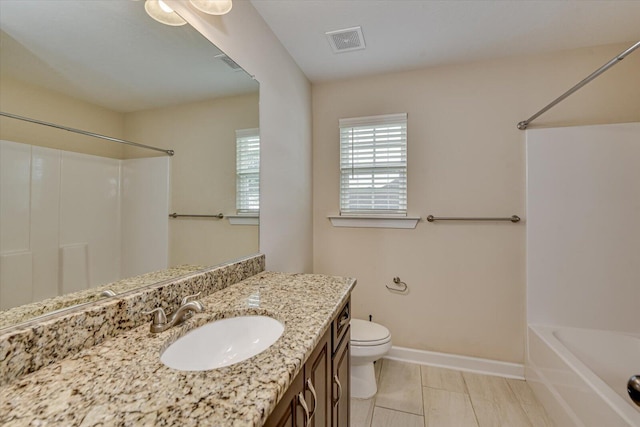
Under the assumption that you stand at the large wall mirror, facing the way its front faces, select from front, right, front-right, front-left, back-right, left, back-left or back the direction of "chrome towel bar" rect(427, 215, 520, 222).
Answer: front-left

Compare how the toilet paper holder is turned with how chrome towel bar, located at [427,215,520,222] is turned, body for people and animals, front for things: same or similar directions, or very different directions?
same or similar directions

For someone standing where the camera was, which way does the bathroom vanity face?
facing the viewer and to the right of the viewer

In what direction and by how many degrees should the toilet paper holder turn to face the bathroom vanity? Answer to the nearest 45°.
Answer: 0° — it already faces it

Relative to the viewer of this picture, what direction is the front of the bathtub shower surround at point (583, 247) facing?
facing to the left of the viewer

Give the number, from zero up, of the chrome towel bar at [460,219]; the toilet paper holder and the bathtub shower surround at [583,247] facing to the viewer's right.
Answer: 0

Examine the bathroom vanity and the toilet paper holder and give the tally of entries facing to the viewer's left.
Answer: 0

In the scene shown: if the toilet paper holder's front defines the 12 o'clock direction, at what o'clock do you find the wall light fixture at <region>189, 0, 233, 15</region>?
The wall light fixture is roughly at 1 o'clock from the toilet paper holder.

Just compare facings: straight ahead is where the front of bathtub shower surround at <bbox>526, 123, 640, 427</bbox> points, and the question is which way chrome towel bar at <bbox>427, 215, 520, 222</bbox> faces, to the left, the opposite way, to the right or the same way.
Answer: to the left

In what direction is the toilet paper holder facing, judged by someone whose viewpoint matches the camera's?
facing the viewer
